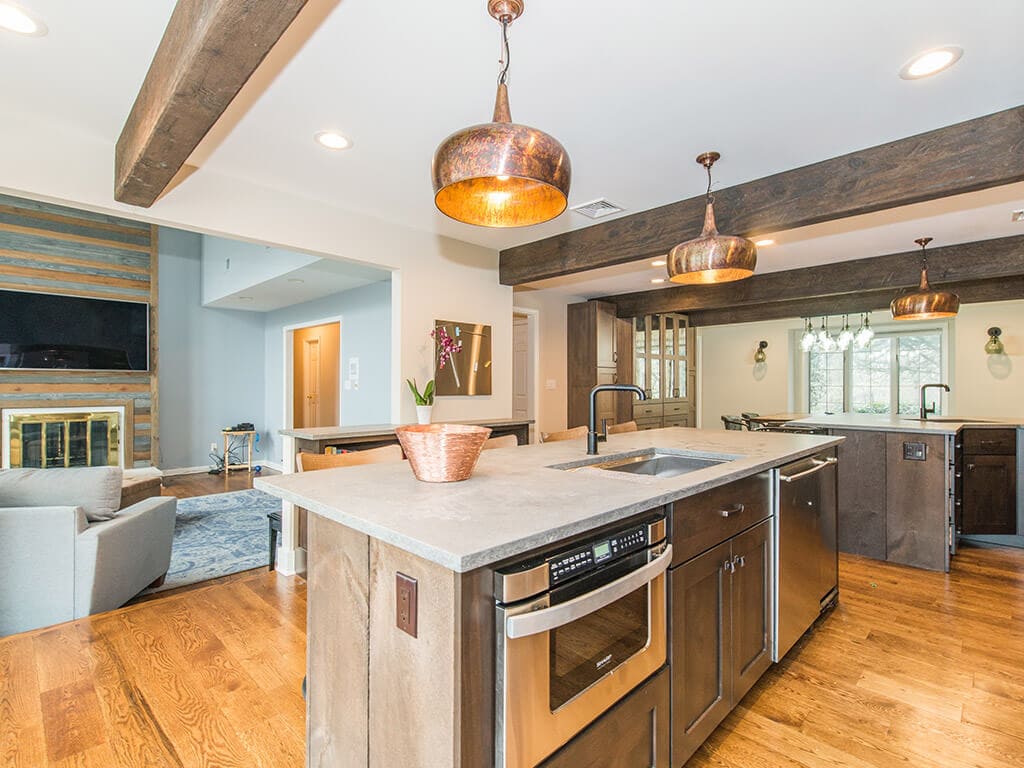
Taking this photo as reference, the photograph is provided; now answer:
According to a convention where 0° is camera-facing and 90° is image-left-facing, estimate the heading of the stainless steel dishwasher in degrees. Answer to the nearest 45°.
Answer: approximately 315°

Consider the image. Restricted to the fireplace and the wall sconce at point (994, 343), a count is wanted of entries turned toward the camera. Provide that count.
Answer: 2

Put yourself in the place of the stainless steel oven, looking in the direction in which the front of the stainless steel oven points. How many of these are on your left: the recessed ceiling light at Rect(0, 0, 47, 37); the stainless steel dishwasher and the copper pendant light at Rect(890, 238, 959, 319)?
2

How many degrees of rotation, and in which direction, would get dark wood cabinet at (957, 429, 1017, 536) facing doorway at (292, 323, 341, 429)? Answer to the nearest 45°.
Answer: approximately 90° to its right

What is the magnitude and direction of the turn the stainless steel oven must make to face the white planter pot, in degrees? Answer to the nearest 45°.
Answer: approximately 180°

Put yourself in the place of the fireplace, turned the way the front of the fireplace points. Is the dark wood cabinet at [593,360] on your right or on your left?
on your left

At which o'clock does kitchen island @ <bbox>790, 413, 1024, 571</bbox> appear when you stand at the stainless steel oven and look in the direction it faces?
The kitchen island is roughly at 9 o'clock from the stainless steel oven.

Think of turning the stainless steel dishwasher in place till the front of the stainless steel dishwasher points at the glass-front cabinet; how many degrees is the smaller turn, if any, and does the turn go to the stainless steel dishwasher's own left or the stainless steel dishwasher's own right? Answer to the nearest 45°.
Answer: approximately 135° to the stainless steel dishwasher's own left

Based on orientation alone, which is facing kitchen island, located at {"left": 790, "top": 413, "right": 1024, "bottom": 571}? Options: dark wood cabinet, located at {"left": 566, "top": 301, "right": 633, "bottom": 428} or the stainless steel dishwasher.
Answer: the dark wood cabinet

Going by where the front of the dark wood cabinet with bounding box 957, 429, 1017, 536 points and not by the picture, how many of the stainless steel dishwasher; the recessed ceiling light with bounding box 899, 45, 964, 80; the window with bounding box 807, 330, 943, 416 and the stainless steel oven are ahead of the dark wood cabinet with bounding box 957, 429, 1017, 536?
3

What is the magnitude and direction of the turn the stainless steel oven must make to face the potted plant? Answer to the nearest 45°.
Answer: approximately 180°

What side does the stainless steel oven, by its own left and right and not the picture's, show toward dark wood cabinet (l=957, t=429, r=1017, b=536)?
left

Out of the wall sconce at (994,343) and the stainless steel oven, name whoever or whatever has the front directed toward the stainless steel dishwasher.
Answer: the wall sconce

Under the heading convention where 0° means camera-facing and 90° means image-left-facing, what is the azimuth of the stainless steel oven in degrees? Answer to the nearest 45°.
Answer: approximately 315°

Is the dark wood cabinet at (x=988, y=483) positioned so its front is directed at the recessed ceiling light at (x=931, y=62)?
yes

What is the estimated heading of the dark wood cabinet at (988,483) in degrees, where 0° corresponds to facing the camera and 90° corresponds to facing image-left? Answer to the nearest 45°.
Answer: approximately 0°

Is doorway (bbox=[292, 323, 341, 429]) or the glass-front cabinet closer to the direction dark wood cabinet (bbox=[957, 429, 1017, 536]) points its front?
the doorway

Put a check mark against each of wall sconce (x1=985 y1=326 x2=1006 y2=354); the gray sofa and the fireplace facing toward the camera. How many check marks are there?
2
